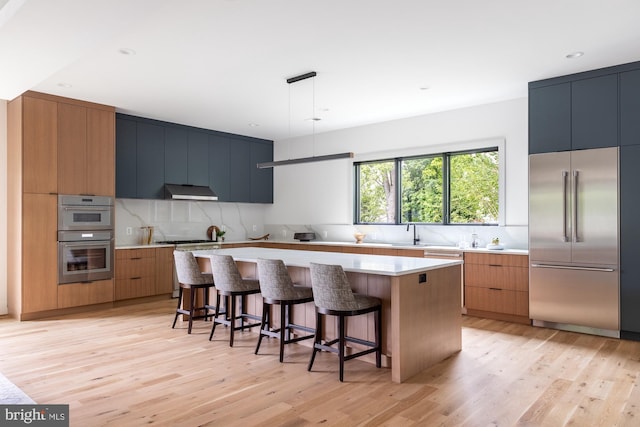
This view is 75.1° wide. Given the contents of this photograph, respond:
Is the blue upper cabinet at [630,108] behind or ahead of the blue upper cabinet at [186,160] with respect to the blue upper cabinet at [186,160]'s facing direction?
ahead

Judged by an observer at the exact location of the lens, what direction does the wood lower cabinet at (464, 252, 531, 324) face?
facing the viewer and to the left of the viewer

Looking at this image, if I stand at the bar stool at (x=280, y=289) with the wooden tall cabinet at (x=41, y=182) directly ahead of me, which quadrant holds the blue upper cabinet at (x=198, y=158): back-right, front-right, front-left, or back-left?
front-right

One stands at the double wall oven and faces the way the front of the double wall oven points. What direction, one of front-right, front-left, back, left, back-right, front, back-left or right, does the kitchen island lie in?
front

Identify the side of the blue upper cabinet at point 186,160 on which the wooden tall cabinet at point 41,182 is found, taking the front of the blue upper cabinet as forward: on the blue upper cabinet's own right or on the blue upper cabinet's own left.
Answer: on the blue upper cabinet's own right

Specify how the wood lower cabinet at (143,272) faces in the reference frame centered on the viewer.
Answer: facing the viewer and to the right of the viewer

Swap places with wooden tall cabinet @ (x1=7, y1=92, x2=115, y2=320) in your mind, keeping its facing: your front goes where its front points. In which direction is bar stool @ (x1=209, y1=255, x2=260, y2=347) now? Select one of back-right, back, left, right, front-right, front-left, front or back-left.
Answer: front

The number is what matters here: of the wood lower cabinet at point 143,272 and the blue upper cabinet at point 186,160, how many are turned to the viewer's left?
0

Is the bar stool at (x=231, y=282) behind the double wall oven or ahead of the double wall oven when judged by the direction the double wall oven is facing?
ahead

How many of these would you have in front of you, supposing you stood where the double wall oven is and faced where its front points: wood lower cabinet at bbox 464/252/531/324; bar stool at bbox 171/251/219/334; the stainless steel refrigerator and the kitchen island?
4

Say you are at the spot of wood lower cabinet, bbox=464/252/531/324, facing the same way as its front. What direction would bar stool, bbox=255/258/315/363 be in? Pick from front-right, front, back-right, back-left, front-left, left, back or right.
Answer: front

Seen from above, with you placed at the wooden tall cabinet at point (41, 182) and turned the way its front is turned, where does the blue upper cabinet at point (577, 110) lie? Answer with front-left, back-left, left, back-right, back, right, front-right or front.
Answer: front

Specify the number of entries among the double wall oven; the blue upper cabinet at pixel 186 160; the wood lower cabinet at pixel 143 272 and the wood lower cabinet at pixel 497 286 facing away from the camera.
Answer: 0

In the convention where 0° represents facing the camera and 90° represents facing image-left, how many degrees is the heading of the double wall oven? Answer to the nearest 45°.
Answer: approximately 315°
